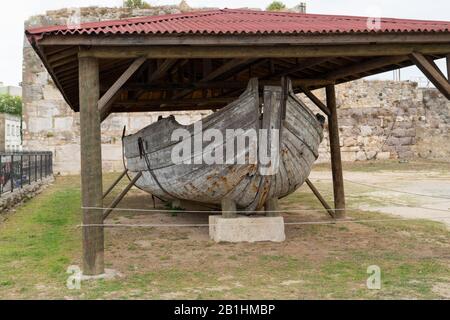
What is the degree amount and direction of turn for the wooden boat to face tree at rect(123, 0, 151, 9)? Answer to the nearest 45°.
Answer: approximately 135° to its left

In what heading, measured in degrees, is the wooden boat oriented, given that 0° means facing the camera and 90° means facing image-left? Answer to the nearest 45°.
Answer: approximately 315°

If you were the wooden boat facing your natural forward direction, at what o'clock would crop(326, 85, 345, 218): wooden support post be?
The wooden support post is roughly at 9 o'clock from the wooden boat.

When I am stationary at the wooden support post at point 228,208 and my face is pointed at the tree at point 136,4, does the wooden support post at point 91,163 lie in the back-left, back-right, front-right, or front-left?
back-left

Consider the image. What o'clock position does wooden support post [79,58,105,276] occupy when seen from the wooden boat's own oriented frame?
The wooden support post is roughly at 3 o'clock from the wooden boat.

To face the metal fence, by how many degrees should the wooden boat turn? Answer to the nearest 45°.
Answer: approximately 180°
